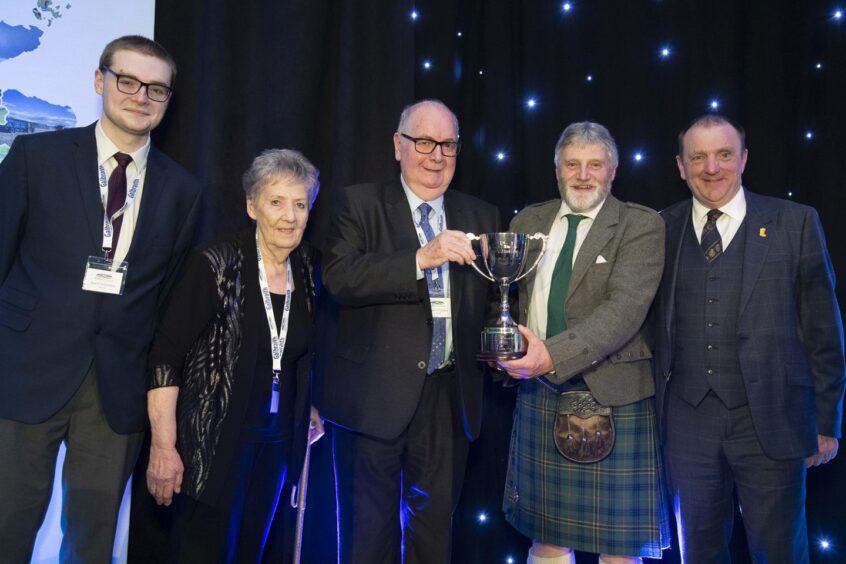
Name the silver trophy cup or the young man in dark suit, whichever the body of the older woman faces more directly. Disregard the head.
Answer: the silver trophy cup

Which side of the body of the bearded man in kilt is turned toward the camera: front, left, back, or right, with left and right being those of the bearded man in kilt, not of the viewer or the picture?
front

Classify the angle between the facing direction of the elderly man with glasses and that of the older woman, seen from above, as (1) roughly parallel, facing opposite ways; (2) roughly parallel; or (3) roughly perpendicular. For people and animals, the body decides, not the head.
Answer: roughly parallel

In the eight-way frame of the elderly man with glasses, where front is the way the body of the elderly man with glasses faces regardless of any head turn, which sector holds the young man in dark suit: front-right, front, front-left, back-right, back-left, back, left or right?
back-right

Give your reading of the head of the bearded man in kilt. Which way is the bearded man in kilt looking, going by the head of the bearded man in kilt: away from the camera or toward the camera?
toward the camera

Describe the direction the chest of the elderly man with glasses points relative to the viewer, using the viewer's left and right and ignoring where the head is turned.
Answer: facing the viewer and to the right of the viewer

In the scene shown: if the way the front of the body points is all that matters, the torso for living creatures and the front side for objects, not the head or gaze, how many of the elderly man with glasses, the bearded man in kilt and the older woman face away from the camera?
0

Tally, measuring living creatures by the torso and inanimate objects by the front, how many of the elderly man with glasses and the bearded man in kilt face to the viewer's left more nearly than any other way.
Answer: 0

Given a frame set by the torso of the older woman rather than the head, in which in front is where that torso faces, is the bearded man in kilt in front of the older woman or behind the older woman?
in front

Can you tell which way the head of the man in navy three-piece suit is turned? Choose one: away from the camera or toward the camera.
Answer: toward the camera
